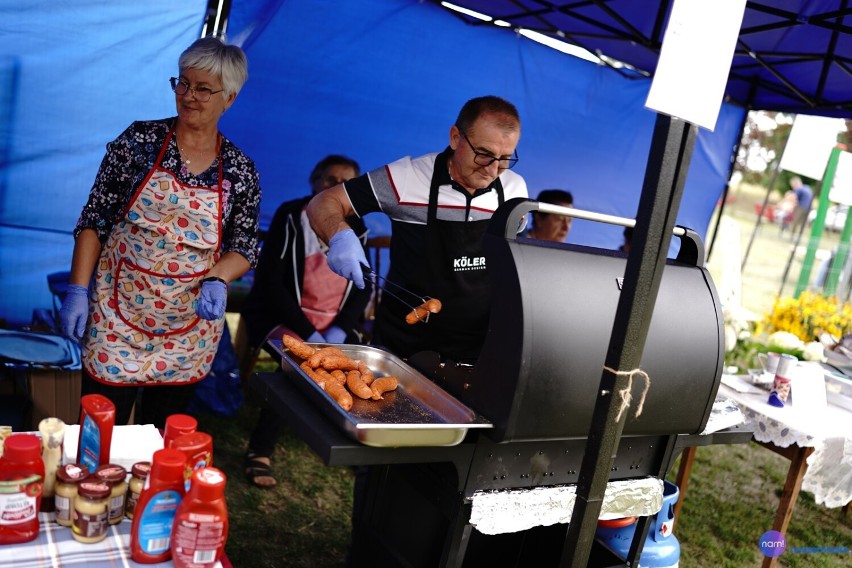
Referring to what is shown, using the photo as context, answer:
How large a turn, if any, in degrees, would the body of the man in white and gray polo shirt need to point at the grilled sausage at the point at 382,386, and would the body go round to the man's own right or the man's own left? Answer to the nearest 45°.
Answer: approximately 45° to the man's own right

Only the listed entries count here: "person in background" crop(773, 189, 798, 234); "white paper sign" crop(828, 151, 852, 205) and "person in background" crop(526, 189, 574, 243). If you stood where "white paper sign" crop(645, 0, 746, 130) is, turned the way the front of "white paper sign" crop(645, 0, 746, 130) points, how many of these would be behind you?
3

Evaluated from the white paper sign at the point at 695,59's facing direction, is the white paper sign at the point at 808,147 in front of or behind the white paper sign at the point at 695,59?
behind

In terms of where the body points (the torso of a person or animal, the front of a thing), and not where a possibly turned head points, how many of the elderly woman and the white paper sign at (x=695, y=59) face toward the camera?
2

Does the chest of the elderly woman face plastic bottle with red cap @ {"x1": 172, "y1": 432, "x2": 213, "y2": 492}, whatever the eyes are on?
yes

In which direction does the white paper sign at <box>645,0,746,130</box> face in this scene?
toward the camera

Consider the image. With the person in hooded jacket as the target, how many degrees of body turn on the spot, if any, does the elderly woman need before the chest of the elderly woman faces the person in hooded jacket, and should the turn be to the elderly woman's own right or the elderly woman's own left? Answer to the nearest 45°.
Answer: approximately 135° to the elderly woman's own left

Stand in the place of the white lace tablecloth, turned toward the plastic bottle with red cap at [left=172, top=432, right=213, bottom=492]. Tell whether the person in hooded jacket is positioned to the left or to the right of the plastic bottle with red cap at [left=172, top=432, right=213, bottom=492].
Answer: right

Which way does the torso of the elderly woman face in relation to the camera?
toward the camera

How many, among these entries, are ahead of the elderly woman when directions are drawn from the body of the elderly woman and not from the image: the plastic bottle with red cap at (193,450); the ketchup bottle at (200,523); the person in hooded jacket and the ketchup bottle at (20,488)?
3

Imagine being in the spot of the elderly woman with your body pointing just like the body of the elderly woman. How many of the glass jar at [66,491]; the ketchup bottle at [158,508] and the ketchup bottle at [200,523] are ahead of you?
3

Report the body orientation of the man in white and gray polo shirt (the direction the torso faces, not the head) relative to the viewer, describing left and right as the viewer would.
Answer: facing the viewer and to the right of the viewer

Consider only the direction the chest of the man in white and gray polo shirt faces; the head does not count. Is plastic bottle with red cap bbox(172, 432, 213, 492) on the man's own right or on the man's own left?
on the man's own right
